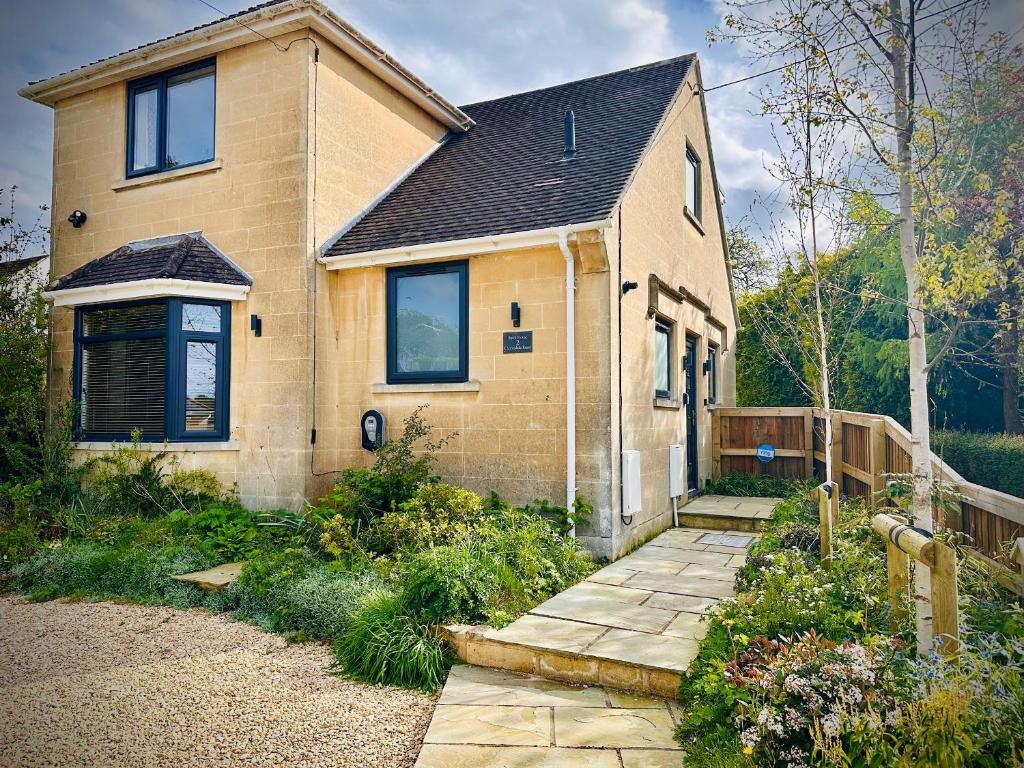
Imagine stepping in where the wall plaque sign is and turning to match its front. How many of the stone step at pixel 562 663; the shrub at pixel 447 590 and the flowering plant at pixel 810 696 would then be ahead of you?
3

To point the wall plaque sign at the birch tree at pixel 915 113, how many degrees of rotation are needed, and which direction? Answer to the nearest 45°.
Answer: approximately 45° to its left

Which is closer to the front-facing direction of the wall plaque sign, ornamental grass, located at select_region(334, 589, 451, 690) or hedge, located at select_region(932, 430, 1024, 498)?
the ornamental grass

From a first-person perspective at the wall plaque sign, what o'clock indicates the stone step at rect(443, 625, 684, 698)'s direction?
The stone step is roughly at 12 o'clock from the wall plaque sign.

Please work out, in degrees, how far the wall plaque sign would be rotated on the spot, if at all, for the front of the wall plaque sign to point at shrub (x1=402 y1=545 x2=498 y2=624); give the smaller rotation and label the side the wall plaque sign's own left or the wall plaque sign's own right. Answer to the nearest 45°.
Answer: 0° — it already faces it

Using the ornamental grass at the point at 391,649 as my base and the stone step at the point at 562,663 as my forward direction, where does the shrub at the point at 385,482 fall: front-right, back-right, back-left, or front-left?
back-left

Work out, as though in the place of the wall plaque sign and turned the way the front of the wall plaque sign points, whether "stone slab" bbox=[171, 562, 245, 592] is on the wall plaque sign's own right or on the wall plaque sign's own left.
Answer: on the wall plaque sign's own right

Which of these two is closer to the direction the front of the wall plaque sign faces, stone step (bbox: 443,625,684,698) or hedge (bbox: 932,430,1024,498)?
the stone step

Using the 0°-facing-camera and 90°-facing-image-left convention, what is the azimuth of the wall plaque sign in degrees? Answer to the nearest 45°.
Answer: approximately 0°

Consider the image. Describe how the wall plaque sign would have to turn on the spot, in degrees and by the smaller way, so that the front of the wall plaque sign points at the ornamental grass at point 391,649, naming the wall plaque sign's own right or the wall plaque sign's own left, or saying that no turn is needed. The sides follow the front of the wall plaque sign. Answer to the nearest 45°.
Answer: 0° — it already faces it
